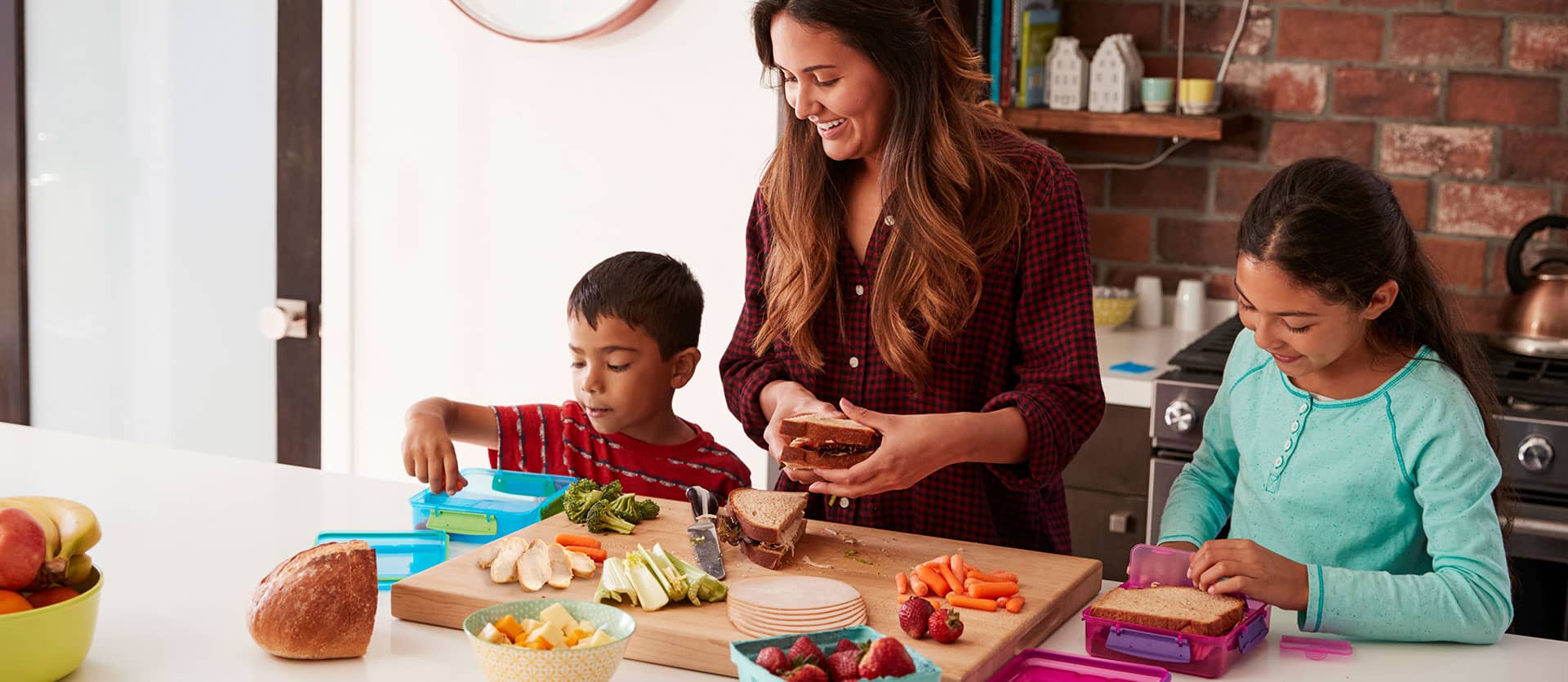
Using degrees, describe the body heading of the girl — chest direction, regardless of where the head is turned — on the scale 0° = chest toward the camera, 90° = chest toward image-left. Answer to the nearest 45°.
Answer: approximately 45°

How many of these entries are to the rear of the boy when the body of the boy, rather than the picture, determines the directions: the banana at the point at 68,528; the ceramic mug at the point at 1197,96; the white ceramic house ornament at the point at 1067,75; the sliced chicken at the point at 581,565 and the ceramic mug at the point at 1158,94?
3

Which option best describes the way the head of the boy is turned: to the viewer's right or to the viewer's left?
to the viewer's left

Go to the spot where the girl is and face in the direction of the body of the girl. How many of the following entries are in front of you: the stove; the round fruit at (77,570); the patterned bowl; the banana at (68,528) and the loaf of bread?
4

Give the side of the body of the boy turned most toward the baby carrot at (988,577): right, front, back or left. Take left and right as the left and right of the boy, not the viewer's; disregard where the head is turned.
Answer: left

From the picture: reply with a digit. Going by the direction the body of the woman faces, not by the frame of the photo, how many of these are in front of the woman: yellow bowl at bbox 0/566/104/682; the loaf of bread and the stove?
2

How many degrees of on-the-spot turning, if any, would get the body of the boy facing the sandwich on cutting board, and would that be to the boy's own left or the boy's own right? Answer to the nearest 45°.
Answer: approximately 45° to the boy's own left
